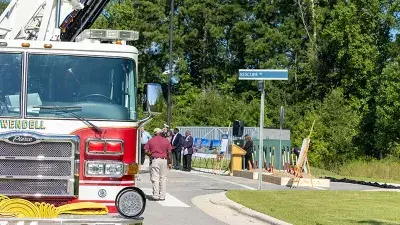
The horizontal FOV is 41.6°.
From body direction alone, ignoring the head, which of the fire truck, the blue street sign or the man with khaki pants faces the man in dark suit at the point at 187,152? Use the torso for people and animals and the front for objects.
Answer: the man with khaki pants

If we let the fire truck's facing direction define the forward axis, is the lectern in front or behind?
behind

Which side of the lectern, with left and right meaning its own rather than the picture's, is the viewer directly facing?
left

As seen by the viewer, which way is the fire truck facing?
toward the camera

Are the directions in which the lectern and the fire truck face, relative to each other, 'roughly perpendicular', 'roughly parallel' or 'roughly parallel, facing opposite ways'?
roughly perpendicular

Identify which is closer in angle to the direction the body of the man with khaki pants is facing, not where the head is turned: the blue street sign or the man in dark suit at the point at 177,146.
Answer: the man in dark suit

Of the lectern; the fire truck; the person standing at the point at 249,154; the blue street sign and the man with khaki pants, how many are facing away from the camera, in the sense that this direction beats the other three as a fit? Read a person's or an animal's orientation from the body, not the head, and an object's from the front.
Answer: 1

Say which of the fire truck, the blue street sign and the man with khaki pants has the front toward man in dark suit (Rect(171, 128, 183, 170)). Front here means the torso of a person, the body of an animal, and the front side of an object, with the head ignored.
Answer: the man with khaki pants

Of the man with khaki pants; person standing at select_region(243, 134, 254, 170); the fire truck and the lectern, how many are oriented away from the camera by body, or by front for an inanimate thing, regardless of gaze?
1

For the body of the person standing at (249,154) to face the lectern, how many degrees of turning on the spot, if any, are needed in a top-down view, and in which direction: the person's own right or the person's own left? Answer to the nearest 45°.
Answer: approximately 45° to the person's own left

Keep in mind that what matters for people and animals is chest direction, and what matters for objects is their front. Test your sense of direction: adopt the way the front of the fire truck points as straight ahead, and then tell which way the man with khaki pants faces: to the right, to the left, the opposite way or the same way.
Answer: the opposite way

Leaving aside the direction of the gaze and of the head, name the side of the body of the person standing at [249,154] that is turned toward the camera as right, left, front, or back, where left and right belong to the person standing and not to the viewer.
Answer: left

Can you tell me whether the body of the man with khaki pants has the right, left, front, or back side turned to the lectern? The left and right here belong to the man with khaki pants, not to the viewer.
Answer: front

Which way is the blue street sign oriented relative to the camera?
toward the camera

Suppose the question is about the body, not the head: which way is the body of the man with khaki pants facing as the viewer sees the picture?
away from the camera

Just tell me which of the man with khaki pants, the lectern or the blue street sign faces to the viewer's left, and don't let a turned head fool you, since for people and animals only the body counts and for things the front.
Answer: the lectern
